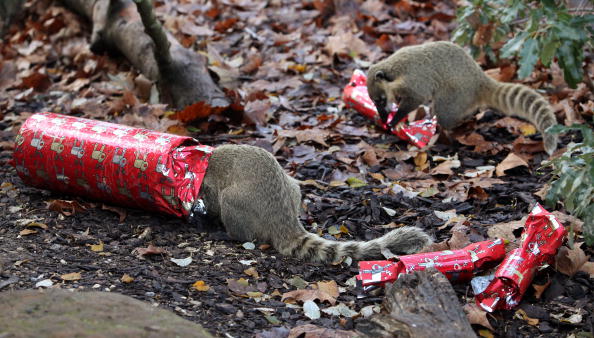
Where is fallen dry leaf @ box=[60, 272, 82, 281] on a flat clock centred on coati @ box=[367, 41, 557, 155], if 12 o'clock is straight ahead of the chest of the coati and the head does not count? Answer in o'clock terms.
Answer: The fallen dry leaf is roughly at 10 o'clock from the coati.

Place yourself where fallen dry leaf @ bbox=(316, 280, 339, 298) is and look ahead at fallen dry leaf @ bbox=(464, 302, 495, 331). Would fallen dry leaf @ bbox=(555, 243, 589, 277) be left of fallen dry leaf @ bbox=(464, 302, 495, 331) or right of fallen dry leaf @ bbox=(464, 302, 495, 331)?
left

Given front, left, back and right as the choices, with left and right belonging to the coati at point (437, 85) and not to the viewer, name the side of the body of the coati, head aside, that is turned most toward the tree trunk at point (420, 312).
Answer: left

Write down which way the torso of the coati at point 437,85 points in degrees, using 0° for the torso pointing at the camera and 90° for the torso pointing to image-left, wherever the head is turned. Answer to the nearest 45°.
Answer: approximately 90°

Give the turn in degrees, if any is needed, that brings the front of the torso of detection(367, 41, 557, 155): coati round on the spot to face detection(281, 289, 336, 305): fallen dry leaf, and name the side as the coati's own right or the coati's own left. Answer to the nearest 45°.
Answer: approximately 90° to the coati's own left

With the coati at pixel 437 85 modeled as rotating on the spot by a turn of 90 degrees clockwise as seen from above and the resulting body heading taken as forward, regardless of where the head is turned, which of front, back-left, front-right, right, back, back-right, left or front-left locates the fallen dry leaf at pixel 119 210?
back-left

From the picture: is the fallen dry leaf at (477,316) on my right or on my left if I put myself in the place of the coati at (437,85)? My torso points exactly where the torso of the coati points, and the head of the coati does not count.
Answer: on my left

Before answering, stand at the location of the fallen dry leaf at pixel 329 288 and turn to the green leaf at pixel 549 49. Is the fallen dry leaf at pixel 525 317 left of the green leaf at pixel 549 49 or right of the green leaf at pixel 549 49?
right

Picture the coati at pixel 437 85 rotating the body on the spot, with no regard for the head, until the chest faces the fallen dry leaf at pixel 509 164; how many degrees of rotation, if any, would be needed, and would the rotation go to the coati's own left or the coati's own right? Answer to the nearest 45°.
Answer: approximately 135° to the coati's own left

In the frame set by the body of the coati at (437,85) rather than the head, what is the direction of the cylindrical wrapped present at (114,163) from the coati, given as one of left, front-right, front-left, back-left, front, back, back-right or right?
front-left

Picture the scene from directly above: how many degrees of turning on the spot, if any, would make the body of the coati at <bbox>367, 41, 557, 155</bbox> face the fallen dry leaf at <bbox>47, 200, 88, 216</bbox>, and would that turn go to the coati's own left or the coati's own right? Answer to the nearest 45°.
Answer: approximately 45° to the coati's own left

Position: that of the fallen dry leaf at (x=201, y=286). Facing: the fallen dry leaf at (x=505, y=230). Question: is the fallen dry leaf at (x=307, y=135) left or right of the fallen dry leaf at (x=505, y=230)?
left

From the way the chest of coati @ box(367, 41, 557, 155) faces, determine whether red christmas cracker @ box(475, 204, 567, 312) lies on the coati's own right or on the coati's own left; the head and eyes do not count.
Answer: on the coati's own left

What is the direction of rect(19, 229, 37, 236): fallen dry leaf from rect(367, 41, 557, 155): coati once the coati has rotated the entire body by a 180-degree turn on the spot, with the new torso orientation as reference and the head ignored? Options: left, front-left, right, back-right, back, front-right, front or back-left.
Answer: back-right

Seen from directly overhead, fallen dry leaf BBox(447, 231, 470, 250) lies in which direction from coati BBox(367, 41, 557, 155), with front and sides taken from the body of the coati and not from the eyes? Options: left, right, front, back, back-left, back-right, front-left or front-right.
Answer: left
